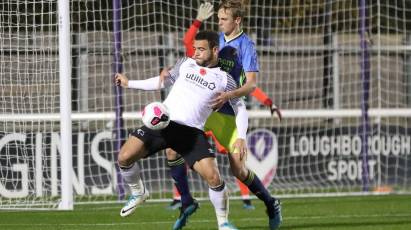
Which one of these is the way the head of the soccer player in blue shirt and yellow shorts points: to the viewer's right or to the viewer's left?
to the viewer's left

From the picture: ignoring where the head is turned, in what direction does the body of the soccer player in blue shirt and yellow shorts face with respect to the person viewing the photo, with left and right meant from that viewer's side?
facing the viewer and to the left of the viewer

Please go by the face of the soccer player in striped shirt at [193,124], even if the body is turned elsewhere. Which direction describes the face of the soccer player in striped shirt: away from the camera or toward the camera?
toward the camera

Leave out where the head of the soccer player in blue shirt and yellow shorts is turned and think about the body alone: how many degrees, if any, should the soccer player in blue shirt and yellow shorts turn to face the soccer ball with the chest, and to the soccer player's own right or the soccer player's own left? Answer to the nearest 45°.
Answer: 0° — they already face it

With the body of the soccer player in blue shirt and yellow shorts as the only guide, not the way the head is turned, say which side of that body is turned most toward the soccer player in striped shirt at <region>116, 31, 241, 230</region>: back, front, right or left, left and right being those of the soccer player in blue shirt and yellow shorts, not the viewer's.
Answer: front
